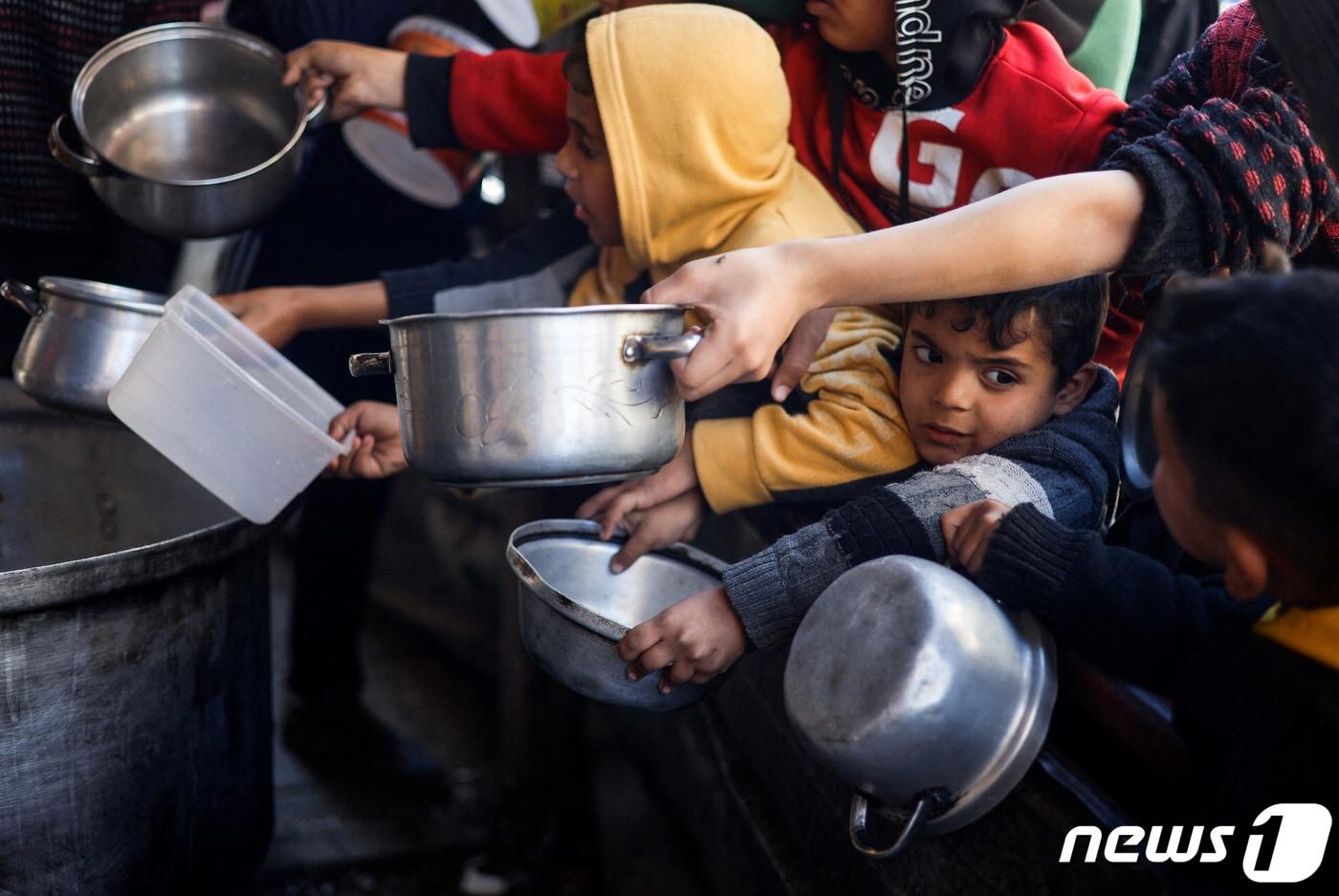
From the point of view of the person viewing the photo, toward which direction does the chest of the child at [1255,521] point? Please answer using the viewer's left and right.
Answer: facing away from the viewer and to the left of the viewer

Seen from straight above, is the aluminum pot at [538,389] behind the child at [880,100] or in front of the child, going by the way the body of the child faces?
in front

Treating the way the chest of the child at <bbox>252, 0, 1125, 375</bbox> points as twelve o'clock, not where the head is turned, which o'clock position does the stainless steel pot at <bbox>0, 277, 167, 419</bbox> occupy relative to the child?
The stainless steel pot is roughly at 1 o'clock from the child.

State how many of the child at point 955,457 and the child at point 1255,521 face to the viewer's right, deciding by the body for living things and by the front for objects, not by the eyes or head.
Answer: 0

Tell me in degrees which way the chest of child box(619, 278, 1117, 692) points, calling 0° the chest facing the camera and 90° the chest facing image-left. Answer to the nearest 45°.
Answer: approximately 45°

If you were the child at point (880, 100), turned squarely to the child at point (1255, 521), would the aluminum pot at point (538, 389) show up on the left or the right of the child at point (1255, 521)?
right

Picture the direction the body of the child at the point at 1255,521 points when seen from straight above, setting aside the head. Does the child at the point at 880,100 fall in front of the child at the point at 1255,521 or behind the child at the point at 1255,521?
in front

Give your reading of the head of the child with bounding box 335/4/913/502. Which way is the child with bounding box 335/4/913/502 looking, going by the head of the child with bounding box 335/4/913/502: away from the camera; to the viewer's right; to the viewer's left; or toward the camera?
to the viewer's left

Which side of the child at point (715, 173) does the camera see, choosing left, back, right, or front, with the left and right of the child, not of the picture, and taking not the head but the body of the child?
left

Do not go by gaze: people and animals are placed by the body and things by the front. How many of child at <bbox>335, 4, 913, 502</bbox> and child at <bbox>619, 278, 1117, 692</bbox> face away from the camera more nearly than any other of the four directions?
0
